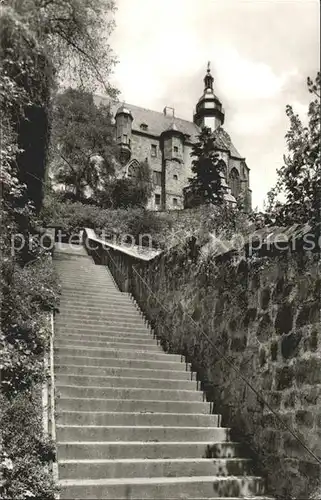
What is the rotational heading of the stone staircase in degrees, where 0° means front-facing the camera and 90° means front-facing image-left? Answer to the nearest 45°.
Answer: approximately 0°

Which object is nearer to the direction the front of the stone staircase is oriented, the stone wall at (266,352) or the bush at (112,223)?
the stone wall

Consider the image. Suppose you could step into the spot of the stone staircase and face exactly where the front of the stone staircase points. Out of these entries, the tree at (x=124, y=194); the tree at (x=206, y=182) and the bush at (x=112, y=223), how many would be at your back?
3

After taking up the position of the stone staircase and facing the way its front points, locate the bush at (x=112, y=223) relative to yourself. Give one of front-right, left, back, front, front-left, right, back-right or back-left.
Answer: back

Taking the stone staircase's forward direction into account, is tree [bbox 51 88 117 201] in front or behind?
behind

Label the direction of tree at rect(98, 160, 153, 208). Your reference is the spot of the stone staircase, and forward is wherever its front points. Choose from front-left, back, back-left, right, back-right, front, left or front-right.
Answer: back

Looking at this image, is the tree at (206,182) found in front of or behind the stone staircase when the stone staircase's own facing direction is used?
behind

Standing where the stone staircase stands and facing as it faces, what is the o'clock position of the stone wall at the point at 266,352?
The stone wall is roughly at 9 o'clock from the stone staircase.
